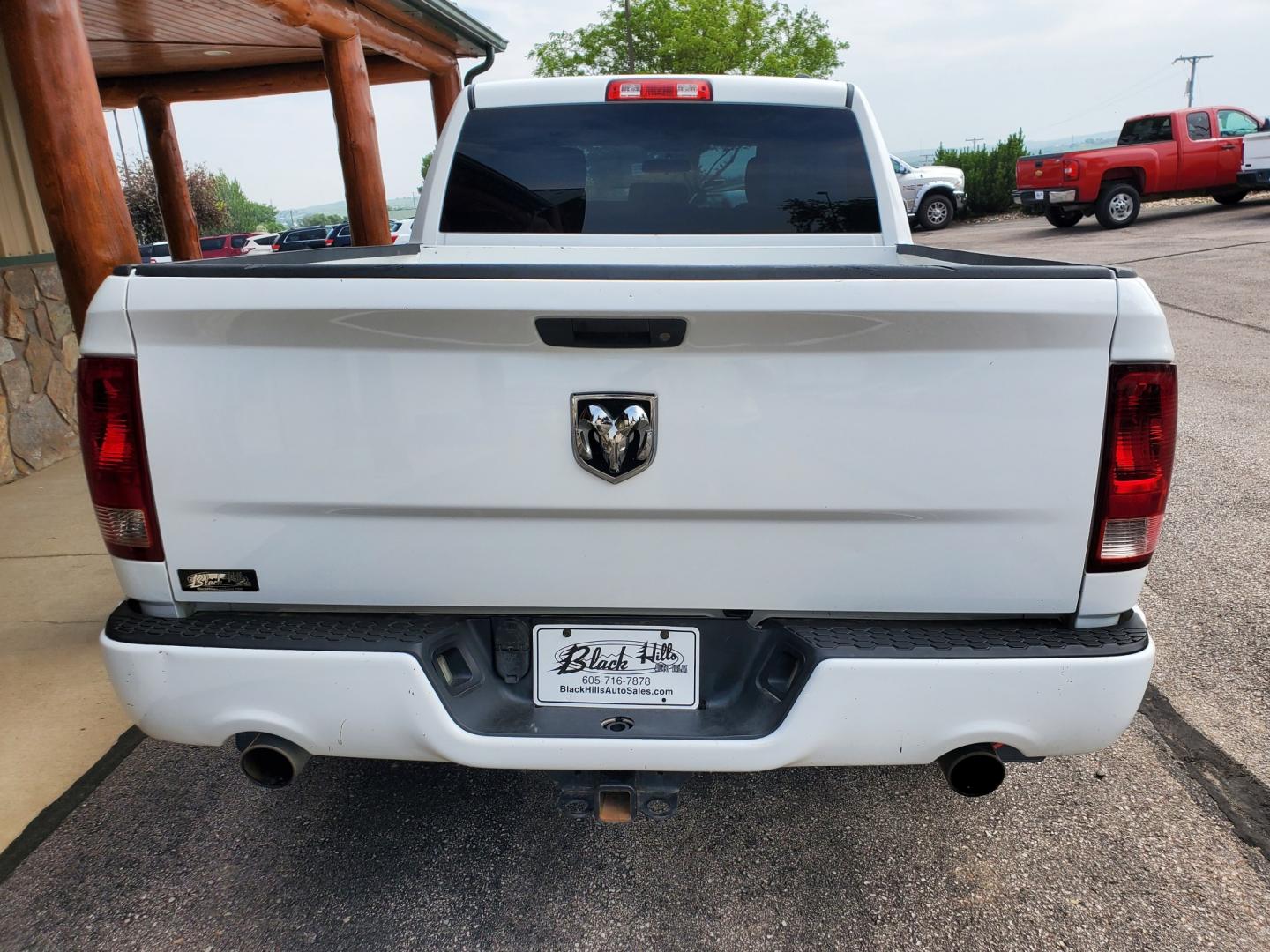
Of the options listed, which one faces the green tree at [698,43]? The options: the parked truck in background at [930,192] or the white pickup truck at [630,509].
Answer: the white pickup truck

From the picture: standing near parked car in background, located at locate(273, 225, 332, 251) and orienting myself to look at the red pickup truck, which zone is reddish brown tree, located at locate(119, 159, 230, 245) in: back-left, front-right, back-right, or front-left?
back-left

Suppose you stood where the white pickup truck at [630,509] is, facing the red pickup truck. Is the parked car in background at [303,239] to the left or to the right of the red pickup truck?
left

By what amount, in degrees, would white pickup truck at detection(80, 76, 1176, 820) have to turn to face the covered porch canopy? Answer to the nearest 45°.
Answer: approximately 45° to its left

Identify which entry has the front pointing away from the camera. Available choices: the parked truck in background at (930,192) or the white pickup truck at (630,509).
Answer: the white pickup truck

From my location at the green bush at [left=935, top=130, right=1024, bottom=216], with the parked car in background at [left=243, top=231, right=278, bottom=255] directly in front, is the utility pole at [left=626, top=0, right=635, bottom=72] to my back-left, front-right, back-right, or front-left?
front-right

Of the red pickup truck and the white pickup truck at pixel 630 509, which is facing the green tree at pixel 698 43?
the white pickup truck

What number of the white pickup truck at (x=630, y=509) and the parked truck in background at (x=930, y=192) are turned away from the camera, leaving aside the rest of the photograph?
1

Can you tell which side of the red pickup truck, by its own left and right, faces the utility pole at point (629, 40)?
left

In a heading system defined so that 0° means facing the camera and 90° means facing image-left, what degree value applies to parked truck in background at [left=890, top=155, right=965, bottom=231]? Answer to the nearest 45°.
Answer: approximately 270°

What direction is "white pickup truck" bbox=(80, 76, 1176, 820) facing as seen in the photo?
away from the camera

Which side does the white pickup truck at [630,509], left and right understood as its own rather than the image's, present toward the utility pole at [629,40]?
front

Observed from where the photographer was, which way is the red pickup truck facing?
facing away from the viewer and to the right of the viewer

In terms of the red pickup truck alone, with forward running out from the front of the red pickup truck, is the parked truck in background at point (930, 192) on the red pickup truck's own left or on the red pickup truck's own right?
on the red pickup truck's own left

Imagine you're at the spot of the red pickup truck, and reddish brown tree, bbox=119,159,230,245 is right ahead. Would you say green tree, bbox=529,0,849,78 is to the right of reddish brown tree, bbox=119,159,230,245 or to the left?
right

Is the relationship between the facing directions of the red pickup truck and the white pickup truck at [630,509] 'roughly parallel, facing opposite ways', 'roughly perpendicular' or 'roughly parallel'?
roughly perpendicular

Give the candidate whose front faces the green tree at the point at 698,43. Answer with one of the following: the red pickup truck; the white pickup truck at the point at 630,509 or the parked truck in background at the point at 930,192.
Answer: the white pickup truck
